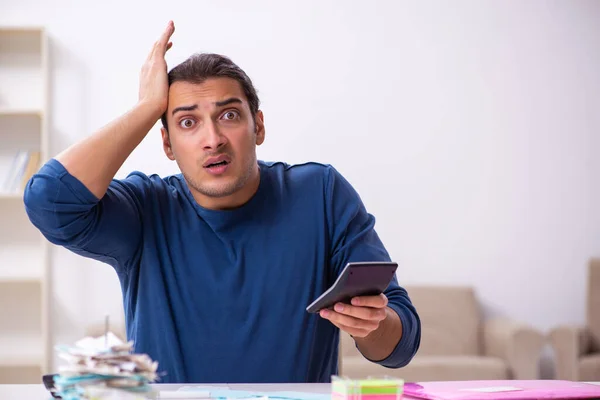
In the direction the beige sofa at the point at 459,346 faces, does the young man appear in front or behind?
in front

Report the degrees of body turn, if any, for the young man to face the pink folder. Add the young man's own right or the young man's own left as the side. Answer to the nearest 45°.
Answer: approximately 45° to the young man's own left

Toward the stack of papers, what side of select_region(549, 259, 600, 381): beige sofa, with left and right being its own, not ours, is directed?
front

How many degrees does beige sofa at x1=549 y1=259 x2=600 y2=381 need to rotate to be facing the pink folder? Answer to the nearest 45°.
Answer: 0° — it already faces it

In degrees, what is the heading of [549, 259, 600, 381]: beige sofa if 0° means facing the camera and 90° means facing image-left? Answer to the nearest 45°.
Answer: approximately 0°

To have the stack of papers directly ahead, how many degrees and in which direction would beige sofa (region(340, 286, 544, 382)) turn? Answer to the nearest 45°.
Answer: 0° — it already faces it

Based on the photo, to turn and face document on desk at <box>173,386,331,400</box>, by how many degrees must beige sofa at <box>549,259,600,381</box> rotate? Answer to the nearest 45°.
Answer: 0° — it already faces it

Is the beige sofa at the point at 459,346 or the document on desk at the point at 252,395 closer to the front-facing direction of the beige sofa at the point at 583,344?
the document on desk

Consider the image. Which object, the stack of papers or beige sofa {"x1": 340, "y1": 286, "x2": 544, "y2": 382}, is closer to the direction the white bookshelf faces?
the stack of papers
